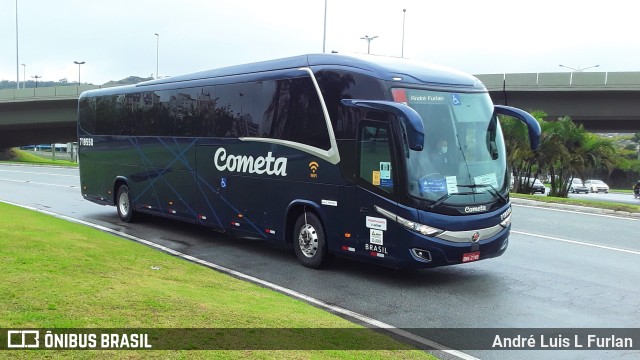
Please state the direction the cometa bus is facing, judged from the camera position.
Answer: facing the viewer and to the right of the viewer

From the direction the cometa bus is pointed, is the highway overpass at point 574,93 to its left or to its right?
on its left

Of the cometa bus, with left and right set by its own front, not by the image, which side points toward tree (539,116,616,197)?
left
